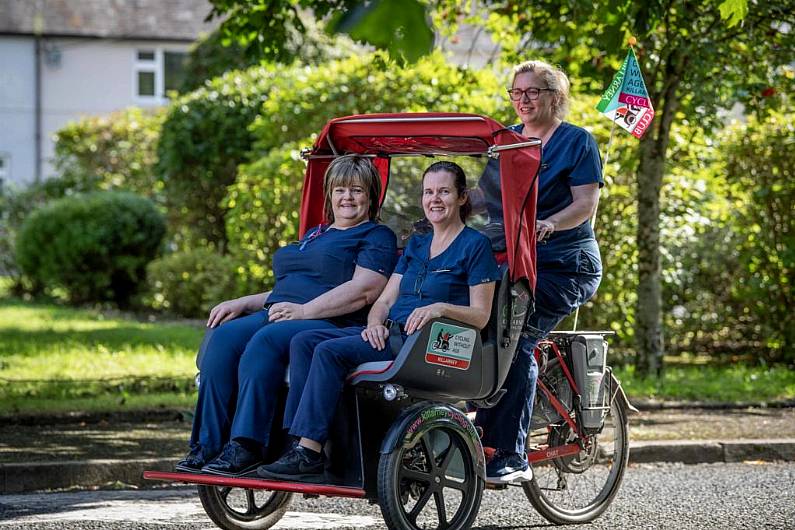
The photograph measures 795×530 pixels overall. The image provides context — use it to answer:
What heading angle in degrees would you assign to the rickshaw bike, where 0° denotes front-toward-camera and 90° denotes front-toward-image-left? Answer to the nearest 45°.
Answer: approximately 45°

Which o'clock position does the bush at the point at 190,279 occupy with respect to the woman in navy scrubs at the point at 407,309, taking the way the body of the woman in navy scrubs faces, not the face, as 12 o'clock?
The bush is roughly at 4 o'clock from the woman in navy scrubs.

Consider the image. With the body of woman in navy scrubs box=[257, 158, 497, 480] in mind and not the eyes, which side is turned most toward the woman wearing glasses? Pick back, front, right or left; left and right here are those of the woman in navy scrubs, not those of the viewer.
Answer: back

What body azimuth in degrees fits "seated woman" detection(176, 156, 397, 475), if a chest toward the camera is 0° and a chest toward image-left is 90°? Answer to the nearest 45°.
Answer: approximately 45°

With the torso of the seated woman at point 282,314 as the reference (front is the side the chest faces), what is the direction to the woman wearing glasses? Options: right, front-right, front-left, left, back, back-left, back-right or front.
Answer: back-left
